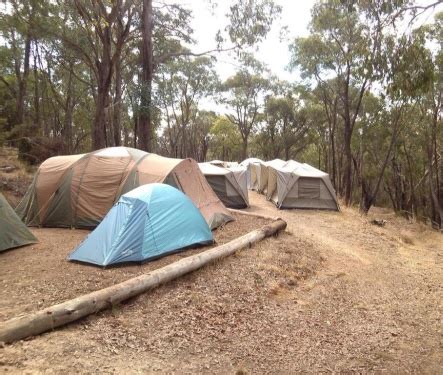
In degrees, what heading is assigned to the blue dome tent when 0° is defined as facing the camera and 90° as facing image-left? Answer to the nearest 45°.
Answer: approximately 45°

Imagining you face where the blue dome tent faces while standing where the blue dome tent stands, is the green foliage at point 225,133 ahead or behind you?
behind

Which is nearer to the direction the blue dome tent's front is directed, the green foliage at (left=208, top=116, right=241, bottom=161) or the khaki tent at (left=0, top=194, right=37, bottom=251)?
the khaki tent

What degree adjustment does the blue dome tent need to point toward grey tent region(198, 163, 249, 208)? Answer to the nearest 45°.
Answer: approximately 180°

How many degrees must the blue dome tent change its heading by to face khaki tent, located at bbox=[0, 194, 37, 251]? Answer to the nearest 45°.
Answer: approximately 90° to its right

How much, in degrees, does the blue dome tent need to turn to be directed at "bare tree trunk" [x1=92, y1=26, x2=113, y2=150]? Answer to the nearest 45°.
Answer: approximately 135° to its right

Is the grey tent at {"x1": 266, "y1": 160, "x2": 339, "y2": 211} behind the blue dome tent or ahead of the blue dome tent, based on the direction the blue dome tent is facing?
behind

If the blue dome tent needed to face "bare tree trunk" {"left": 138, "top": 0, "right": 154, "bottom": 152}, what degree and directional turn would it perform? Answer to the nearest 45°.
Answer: approximately 135° to its right
